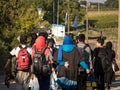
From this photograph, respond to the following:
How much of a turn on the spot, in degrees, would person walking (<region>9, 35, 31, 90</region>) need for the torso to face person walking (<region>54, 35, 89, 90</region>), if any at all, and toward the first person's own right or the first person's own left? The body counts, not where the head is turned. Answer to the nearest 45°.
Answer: approximately 135° to the first person's own right

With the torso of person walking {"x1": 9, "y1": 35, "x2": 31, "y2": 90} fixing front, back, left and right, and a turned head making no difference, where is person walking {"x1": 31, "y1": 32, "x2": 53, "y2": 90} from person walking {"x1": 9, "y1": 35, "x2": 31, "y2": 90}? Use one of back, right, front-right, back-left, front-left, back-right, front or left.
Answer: back-right

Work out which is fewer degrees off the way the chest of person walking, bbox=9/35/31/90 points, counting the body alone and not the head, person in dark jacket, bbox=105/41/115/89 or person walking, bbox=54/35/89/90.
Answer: the person in dark jacket

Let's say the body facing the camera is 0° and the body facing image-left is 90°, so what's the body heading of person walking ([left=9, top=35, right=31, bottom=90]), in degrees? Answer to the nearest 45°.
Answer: approximately 180°

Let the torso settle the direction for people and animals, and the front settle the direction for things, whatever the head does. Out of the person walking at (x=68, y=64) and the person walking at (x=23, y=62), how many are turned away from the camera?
2

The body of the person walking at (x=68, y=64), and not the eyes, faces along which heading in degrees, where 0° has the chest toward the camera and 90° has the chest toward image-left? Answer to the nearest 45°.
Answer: approximately 180°
